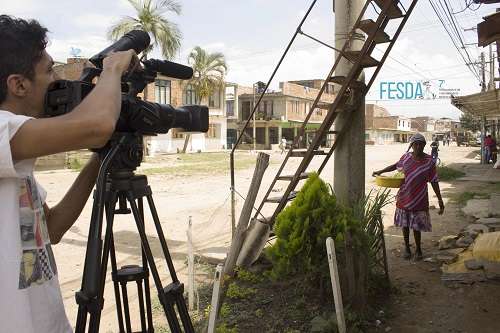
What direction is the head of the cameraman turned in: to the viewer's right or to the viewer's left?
to the viewer's right

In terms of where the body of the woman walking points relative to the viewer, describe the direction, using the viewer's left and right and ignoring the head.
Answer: facing the viewer

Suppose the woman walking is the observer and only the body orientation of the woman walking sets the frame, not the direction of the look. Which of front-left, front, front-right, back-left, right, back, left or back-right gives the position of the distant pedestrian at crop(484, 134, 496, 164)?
back

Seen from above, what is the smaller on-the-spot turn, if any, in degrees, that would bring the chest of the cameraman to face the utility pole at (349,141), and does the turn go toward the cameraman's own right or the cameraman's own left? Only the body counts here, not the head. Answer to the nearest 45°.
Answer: approximately 45° to the cameraman's own left

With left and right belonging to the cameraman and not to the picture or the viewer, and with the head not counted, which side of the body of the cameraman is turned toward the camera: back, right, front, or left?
right

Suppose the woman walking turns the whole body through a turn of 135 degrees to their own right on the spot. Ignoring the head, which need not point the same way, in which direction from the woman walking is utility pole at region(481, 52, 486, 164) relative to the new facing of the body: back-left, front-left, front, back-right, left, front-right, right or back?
front-right

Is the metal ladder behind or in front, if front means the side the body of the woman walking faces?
in front

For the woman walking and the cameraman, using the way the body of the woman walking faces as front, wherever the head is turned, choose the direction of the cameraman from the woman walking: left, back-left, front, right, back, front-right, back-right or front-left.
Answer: front

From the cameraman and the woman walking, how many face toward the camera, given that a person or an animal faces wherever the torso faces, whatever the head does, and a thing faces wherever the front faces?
1

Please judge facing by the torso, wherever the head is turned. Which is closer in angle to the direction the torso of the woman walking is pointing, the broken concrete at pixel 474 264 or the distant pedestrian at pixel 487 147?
the broken concrete

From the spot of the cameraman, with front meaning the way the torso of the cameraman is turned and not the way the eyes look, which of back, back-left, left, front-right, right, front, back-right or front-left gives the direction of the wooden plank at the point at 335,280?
front-left
